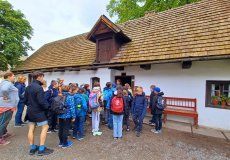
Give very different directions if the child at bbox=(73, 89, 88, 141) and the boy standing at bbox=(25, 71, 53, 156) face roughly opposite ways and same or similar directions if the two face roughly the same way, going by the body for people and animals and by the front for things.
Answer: same or similar directions

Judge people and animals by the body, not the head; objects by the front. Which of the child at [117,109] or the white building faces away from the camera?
the child

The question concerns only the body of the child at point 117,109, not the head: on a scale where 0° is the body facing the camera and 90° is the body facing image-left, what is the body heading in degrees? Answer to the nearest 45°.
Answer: approximately 180°

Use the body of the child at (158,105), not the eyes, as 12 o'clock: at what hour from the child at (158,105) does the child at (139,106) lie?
the child at (139,106) is roughly at 11 o'clock from the child at (158,105).

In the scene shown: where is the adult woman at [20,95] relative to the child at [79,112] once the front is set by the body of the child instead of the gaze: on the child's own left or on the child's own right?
on the child's own left

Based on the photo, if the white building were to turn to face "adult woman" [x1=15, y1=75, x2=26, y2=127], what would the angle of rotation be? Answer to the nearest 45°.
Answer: approximately 45° to its right

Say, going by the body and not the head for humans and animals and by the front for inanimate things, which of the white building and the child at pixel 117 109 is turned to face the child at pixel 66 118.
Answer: the white building

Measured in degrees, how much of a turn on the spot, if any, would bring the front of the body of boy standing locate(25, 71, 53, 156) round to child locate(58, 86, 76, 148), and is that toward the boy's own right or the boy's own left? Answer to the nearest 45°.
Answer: approximately 45° to the boy's own right

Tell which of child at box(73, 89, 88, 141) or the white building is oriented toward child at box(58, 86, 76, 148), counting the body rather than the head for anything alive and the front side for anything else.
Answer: the white building

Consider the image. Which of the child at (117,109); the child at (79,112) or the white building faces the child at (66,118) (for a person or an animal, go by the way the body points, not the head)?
the white building

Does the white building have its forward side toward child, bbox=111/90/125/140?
yes

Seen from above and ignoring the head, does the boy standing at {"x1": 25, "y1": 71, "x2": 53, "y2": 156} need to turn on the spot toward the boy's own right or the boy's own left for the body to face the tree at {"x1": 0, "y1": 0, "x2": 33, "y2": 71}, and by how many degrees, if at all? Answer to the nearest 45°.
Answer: approximately 45° to the boy's own left

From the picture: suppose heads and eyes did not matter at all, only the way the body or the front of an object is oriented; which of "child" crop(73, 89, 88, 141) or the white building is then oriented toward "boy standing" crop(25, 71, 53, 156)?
the white building

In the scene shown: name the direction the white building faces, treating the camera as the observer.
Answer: facing the viewer and to the left of the viewer

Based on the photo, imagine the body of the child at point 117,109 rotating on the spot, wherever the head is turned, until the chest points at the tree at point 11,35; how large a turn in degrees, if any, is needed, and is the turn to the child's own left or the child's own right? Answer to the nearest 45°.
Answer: approximately 45° to the child's own left

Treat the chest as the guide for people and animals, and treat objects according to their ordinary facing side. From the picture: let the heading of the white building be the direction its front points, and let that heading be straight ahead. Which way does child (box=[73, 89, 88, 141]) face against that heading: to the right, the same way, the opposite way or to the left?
the opposite way

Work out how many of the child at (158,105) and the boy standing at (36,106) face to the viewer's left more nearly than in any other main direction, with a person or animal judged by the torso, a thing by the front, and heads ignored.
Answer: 1

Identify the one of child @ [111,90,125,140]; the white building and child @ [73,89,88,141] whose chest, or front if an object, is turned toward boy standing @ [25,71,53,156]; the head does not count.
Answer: the white building

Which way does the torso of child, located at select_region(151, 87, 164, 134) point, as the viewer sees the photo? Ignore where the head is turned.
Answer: to the viewer's left
